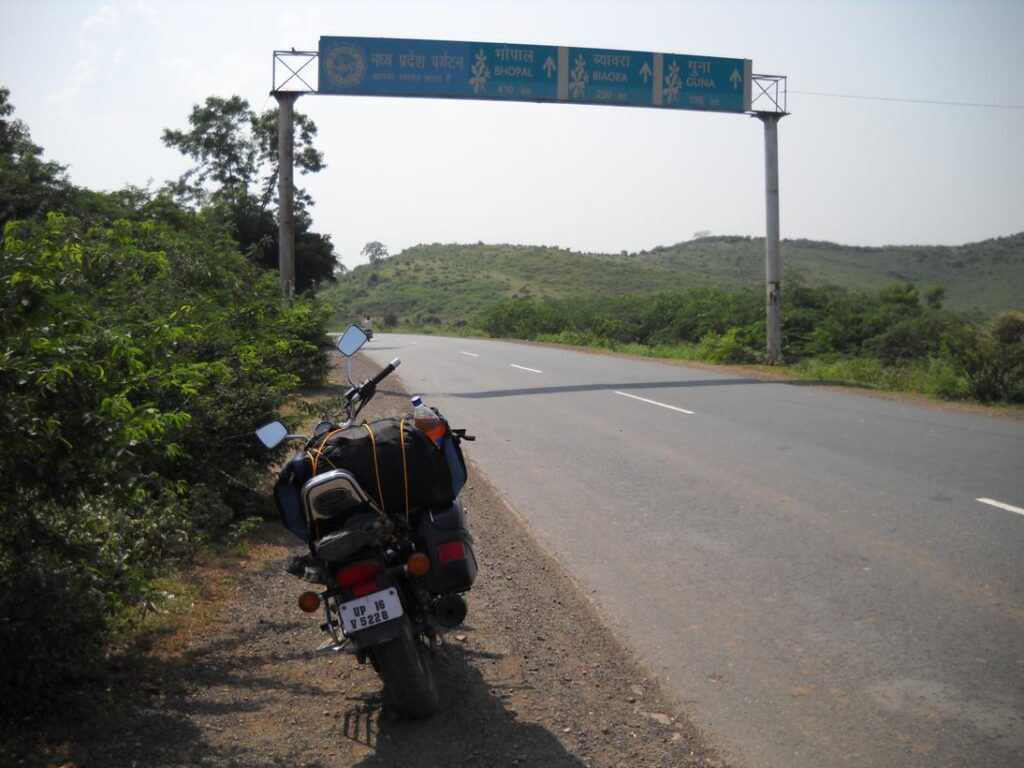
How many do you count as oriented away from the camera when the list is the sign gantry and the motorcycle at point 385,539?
1

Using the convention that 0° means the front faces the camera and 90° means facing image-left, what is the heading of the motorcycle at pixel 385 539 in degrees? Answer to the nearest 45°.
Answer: approximately 180°

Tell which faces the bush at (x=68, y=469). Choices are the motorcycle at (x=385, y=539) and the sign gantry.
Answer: the sign gantry

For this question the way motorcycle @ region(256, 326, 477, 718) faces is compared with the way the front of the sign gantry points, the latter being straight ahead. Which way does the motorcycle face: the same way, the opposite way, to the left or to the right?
the opposite way

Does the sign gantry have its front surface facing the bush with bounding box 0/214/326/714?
yes

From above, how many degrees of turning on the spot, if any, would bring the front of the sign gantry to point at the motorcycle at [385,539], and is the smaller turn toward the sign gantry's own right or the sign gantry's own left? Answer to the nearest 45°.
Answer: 0° — it already faces it

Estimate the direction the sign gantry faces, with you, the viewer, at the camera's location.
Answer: facing the viewer

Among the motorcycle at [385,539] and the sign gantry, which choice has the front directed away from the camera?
the motorcycle
